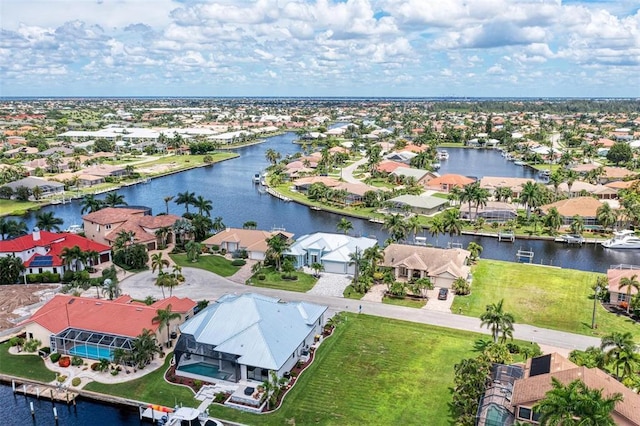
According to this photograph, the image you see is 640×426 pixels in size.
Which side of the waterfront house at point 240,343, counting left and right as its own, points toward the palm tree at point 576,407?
right

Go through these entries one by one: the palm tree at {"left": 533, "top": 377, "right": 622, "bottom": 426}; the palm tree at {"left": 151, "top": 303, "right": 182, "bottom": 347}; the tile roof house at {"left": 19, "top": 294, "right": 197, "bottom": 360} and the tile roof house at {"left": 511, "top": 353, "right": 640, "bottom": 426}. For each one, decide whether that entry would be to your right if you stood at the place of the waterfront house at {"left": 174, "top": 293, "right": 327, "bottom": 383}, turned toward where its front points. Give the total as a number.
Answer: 2

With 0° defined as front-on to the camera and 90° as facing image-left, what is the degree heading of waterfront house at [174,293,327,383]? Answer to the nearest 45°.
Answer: approximately 225°

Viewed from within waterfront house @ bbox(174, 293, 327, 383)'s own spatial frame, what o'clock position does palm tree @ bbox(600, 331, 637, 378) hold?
The palm tree is roughly at 2 o'clock from the waterfront house.

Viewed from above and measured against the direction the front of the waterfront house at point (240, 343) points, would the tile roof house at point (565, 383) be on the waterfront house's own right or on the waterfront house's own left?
on the waterfront house's own right

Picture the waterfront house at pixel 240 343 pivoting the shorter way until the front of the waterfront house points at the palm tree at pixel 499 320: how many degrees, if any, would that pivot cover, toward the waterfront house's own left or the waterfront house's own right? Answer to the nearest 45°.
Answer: approximately 45° to the waterfront house's own right

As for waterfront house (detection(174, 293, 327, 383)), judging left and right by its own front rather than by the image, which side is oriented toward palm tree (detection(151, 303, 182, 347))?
left

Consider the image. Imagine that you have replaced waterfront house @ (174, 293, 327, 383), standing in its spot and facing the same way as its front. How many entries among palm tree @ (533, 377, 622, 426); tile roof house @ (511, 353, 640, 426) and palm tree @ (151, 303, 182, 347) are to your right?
2

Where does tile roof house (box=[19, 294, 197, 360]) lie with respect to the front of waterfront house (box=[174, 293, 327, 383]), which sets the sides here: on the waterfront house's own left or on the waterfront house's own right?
on the waterfront house's own left
